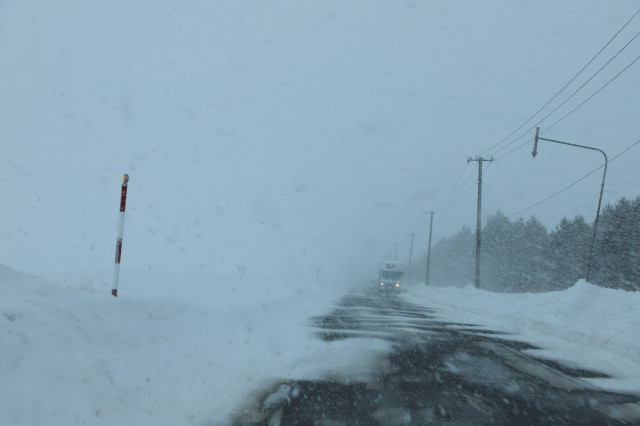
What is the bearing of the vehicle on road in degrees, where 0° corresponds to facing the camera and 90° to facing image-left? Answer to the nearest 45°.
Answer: approximately 0°
